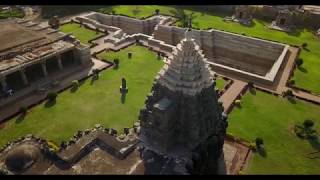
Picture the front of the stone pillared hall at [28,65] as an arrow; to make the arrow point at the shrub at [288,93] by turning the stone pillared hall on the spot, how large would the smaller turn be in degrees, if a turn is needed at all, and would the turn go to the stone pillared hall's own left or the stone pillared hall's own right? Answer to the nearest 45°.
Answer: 0° — it already faces it

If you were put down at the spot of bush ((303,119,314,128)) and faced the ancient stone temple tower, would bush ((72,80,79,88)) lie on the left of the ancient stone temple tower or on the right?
right

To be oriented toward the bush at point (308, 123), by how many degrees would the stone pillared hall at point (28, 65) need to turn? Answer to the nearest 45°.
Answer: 0° — it already faces it
